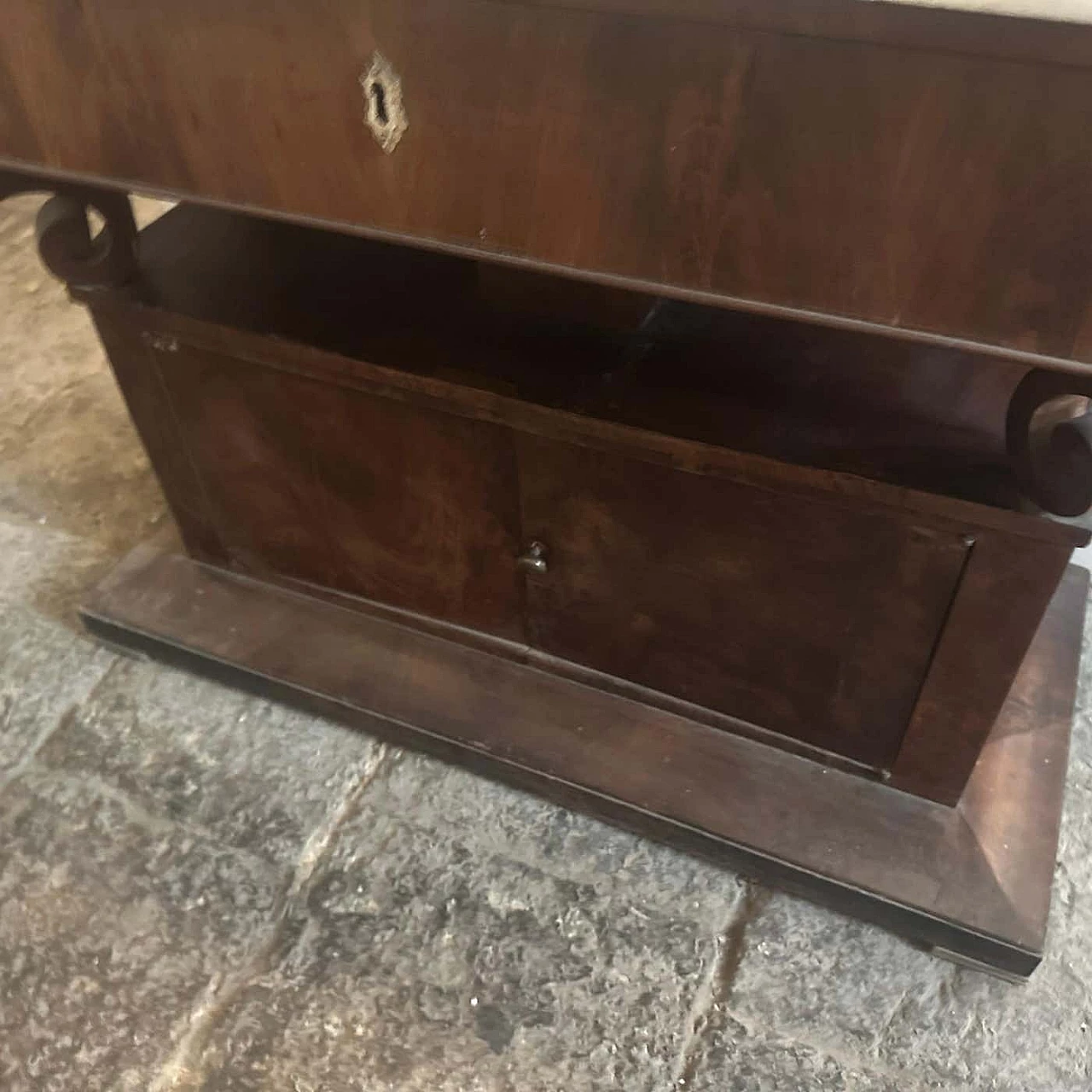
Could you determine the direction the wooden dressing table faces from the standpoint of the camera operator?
facing the viewer and to the left of the viewer
